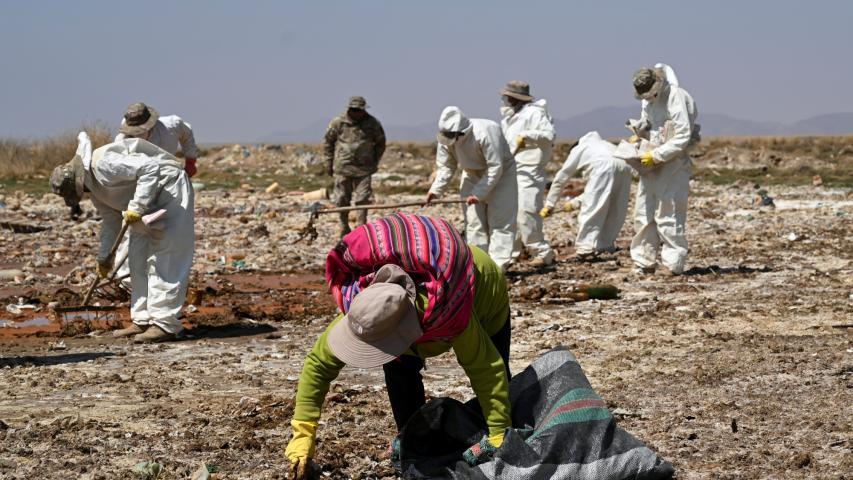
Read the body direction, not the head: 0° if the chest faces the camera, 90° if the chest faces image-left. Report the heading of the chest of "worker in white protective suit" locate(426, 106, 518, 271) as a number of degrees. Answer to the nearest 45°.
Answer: approximately 45°

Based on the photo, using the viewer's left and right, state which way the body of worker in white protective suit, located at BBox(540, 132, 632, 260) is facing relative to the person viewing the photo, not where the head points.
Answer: facing to the left of the viewer

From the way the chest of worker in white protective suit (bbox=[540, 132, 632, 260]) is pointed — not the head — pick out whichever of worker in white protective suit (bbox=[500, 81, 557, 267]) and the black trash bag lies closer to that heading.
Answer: the worker in white protective suit

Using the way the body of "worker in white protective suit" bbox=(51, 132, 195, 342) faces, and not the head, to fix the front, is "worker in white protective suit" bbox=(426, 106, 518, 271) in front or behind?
behind

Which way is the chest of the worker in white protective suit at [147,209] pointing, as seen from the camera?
to the viewer's left

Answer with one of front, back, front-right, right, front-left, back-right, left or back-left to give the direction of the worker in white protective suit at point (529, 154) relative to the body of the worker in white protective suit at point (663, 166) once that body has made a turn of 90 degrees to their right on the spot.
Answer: front

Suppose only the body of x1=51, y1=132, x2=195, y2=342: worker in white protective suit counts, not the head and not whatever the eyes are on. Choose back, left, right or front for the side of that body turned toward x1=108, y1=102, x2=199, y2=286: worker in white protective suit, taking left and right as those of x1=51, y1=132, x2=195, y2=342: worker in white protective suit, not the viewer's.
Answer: right

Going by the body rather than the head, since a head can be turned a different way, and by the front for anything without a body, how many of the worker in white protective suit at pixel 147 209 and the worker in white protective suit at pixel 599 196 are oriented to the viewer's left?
2

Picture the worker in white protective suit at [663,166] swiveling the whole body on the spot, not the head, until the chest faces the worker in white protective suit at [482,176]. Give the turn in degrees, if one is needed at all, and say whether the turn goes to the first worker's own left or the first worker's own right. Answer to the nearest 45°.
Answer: approximately 45° to the first worker's own right
